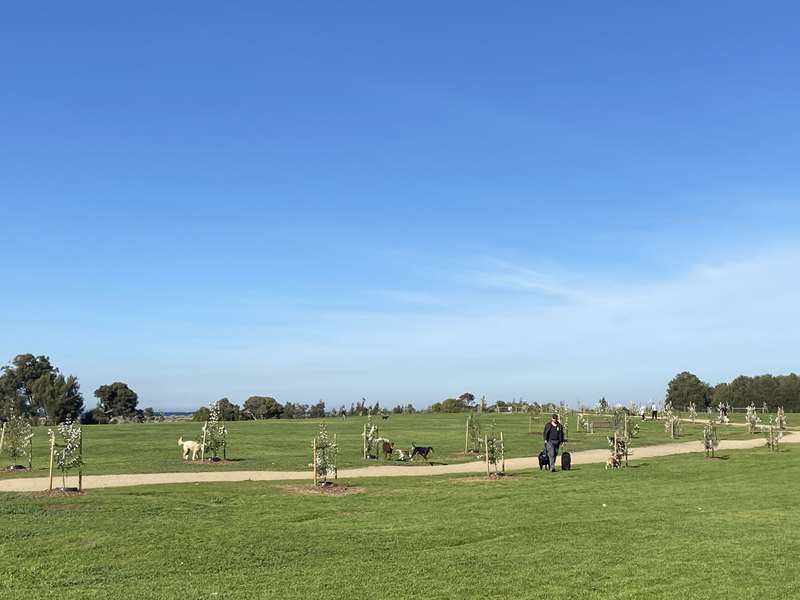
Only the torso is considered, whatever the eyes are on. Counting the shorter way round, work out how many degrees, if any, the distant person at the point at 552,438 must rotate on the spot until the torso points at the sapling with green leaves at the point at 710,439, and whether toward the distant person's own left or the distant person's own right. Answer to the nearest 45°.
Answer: approximately 135° to the distant person's own left

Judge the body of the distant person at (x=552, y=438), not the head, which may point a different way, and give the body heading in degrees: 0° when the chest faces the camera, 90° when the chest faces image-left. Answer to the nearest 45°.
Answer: approximately 0°

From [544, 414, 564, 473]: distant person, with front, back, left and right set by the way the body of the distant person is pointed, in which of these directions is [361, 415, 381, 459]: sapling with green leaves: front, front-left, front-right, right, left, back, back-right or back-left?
back-right

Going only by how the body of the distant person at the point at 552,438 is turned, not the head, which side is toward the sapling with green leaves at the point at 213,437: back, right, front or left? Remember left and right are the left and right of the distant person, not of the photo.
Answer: right

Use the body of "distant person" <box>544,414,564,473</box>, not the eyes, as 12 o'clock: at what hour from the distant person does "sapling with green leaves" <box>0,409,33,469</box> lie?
The sapling with green leaves is roughly at 3 o'clock from the distant person.
